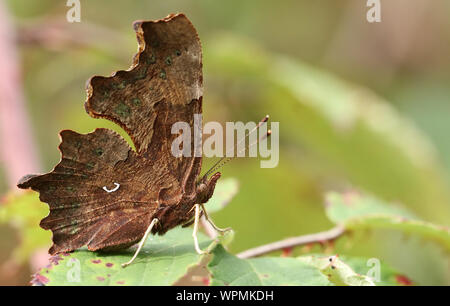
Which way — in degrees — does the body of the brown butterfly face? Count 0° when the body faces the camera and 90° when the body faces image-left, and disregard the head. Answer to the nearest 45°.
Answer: approximately 270°

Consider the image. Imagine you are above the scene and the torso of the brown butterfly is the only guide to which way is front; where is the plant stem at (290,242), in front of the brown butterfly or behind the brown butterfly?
in front

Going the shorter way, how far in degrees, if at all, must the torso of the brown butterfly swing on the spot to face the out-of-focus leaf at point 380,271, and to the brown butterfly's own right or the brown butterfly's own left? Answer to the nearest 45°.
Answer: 0° — it already faces it

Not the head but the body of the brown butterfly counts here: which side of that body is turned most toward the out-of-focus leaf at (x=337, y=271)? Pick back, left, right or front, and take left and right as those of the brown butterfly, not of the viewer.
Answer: front

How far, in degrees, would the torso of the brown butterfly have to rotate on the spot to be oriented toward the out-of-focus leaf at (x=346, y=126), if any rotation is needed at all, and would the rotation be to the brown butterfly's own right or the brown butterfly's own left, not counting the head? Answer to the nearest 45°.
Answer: approximately 45° to the brown butterfly's own left

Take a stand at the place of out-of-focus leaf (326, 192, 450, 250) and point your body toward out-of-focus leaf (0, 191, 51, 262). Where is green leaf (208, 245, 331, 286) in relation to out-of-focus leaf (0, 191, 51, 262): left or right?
left

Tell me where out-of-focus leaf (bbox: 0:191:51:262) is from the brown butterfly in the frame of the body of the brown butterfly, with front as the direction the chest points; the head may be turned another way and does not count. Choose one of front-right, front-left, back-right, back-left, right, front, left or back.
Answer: back-left
